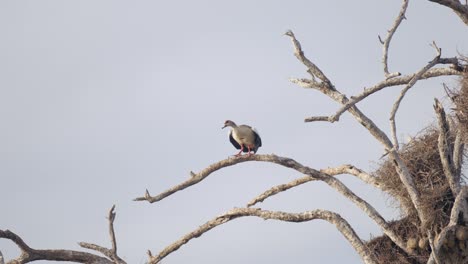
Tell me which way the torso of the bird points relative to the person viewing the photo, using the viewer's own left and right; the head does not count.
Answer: facing the viewer and to the left of the viewer
